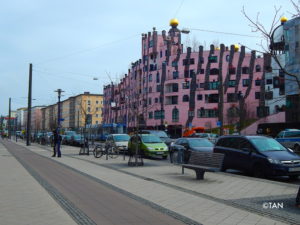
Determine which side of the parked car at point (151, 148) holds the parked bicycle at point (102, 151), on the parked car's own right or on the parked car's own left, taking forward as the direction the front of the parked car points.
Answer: on the parked car's own right

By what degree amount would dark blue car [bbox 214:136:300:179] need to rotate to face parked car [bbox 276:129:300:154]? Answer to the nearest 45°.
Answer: approximately 135° to its left

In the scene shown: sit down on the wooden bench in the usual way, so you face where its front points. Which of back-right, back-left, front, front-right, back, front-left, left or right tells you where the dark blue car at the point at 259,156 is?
back

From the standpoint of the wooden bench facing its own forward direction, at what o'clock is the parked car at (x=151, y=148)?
The parked car is roughly at 4 o'clock from the wooden bench.

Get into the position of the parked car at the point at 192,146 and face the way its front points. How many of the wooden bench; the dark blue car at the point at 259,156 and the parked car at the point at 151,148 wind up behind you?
1

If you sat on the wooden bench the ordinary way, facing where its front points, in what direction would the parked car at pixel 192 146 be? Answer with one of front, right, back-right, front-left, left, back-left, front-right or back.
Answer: back-right
